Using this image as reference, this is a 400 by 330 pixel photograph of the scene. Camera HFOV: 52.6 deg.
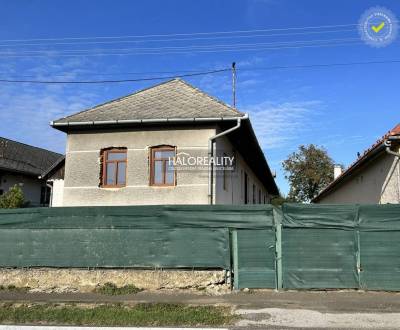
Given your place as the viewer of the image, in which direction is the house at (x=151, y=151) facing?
facing the viewer

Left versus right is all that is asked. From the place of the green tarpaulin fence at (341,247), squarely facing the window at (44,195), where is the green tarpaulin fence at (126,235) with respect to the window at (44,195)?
left

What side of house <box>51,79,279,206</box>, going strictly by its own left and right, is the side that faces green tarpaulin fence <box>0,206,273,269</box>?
front

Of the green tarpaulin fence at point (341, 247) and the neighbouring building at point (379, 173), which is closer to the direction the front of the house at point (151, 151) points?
the green tarpaulin fence

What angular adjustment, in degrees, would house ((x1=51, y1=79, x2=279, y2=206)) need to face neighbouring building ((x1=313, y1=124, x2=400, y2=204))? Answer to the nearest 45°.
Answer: approximately 90° to its left

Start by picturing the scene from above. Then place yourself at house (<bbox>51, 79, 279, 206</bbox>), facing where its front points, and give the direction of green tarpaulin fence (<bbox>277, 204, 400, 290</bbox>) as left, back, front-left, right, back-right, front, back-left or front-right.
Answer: front-left
